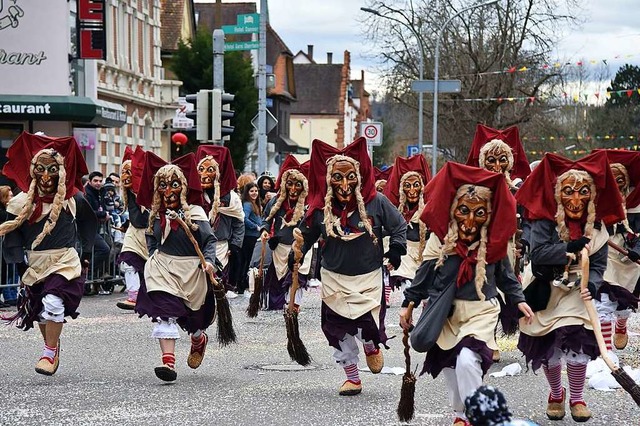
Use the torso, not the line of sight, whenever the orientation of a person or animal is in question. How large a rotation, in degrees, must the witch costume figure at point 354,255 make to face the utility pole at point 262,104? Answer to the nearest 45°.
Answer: approximately 180°

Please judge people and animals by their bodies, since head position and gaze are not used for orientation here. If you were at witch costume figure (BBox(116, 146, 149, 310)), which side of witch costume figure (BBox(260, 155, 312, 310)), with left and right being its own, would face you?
right

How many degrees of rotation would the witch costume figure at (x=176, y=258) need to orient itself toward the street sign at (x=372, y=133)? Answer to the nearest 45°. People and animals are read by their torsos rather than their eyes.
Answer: approximately 180°

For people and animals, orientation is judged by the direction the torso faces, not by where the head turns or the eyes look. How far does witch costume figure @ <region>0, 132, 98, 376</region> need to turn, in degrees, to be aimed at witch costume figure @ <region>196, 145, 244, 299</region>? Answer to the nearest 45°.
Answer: approximately 135° to its left

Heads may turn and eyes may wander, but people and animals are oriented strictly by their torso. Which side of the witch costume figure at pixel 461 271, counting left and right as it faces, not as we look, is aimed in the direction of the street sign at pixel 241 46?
back
